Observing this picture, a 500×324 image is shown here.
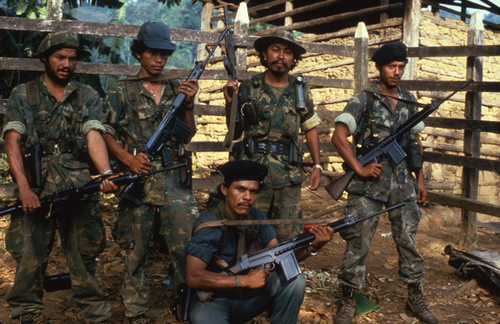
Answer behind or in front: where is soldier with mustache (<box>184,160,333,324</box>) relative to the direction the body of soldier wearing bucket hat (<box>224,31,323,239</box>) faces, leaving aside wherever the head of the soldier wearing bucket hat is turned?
in front

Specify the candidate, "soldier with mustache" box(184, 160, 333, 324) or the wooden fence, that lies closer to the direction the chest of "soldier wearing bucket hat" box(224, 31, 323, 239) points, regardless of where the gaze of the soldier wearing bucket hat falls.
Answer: the soldier with mustache

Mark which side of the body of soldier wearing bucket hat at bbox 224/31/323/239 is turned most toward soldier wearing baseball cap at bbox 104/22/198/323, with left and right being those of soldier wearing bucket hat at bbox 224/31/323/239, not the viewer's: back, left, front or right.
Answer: right

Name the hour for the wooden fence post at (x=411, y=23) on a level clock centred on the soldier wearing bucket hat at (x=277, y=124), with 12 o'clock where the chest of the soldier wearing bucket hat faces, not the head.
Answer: The wooden fence post is roughly at 7 o'clock from the soldier wearing bucket hat.

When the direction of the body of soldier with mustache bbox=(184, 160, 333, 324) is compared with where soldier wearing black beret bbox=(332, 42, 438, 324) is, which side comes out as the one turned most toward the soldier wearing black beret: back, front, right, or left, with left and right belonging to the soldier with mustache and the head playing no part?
left

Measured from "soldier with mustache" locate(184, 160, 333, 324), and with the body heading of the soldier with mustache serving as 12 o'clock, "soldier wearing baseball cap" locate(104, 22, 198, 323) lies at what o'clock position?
The soldier wearing baseball cap is roughly at 6 o'clock from the soldier with mustache.

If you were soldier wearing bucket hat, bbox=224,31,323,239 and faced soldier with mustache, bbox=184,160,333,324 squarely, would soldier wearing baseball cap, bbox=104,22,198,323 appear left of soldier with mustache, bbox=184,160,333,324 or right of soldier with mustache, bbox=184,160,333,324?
right

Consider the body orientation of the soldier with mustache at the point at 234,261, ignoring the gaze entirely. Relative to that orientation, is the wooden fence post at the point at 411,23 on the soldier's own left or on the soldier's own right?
on the soldier's own left

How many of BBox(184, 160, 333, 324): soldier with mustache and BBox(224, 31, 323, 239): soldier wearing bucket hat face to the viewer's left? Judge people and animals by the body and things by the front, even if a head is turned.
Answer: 0

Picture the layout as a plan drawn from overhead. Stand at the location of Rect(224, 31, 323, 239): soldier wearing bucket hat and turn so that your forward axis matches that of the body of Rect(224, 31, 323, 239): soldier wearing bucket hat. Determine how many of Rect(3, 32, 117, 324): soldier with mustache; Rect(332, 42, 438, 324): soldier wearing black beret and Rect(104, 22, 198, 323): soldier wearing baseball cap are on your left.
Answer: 1

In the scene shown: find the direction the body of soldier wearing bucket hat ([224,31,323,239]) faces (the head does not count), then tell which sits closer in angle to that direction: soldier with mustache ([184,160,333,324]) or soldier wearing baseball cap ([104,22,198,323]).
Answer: the soldier with mustache

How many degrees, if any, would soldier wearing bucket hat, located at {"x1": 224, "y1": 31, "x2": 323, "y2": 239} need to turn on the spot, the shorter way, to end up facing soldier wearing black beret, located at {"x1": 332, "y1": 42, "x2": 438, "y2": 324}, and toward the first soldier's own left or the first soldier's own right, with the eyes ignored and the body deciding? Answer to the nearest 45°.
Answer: approximately 90° to the first soldier's own left

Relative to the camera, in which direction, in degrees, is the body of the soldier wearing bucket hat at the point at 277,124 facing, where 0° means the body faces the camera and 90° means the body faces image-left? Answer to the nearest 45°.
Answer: approximately 0°
